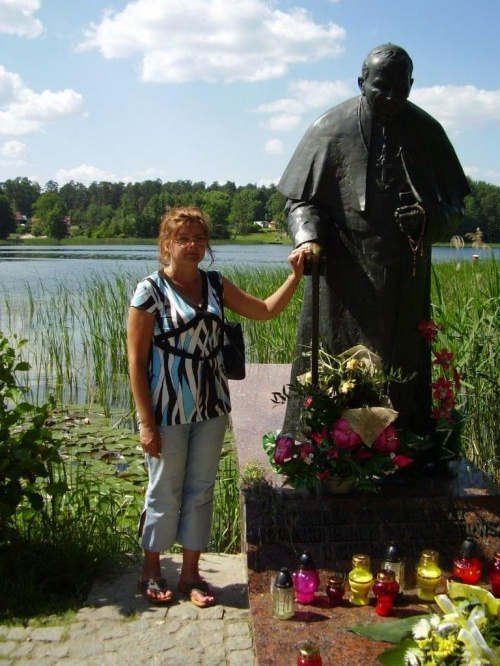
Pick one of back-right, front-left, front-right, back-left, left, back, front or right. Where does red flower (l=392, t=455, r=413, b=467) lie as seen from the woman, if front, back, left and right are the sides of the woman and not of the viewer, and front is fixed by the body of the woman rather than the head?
front-left

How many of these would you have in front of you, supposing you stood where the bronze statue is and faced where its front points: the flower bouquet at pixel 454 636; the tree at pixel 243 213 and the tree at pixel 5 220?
1

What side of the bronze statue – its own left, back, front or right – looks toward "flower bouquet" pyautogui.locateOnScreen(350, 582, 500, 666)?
front

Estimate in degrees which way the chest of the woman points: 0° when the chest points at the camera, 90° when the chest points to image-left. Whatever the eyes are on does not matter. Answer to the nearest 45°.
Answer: approximately 315°

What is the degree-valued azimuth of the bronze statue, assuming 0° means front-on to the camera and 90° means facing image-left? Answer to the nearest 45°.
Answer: approximately 0°

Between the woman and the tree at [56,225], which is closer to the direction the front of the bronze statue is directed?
the woman

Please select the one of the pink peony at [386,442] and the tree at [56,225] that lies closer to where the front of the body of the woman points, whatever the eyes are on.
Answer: the pink peony

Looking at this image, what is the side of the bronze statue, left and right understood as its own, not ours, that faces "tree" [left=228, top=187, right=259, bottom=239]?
back

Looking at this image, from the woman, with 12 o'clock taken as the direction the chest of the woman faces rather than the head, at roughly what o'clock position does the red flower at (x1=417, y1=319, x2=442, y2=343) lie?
The red flower is roughly at 10 o'clock from the woman.

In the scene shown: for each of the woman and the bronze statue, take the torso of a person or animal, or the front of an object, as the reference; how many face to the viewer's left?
0

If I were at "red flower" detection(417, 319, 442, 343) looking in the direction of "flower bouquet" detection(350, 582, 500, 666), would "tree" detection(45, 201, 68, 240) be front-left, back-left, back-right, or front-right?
back-right
